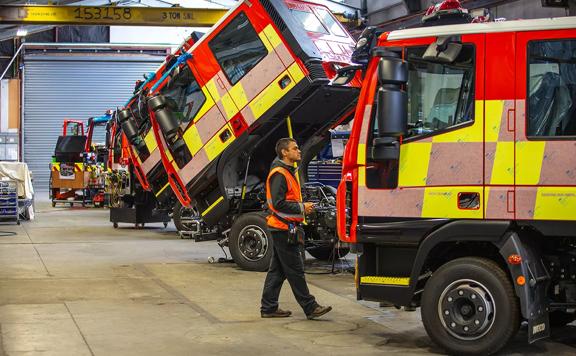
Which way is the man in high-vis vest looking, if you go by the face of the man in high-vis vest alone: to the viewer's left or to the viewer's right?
to the viewer's right

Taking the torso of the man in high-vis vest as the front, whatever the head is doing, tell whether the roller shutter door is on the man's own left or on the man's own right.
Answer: on the man's own left

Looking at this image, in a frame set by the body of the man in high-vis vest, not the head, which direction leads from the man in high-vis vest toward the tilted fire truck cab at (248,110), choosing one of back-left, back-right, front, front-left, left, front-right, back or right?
left

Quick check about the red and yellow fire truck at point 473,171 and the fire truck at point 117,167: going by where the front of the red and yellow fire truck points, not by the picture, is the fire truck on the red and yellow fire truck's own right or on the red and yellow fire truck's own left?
on the red and yellow fire truck's own right

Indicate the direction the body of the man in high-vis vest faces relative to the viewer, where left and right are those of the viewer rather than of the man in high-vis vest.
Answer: facing to the right of the viewer

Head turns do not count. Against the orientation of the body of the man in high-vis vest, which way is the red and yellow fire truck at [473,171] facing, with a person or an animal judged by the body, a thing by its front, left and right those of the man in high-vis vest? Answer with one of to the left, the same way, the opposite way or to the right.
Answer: the opposite way

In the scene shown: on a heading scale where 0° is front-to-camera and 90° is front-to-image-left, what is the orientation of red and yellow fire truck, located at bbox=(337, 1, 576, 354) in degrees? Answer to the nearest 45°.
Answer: approximately 90°

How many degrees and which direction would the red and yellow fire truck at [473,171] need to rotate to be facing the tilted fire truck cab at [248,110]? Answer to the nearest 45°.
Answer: approximately 45° to its right
